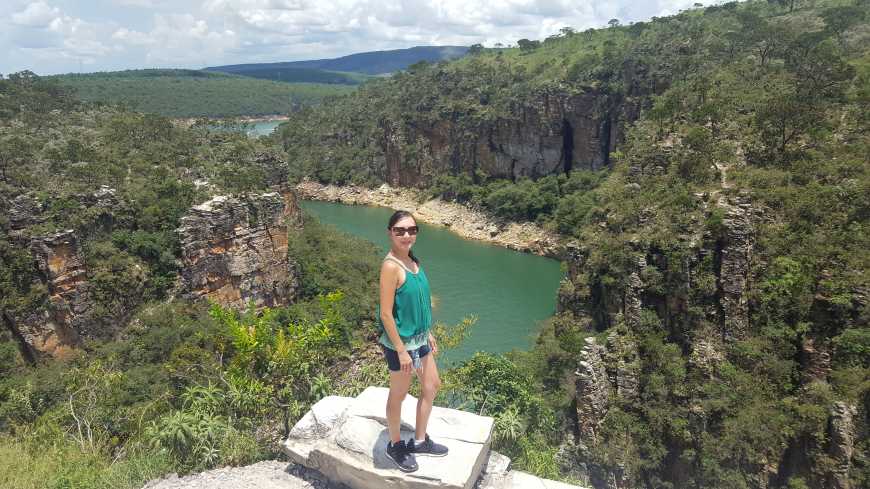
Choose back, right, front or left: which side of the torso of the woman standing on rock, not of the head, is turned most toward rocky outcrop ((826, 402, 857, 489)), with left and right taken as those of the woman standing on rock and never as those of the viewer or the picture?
left

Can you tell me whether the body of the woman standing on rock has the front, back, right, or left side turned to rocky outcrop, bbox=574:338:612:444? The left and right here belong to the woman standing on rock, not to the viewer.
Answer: left

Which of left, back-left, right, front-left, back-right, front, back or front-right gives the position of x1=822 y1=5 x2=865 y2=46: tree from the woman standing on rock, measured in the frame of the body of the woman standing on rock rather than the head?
left

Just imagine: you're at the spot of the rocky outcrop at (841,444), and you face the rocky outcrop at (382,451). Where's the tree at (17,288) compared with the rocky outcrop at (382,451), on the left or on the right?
right

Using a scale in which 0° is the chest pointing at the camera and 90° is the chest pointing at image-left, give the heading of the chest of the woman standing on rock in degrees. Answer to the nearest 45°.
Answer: approximately 315°

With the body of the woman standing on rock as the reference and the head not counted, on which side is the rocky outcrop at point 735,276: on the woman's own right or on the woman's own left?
on the woman's own left

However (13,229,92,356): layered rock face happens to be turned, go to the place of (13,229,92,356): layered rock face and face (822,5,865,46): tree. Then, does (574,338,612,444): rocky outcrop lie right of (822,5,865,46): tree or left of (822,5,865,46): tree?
right

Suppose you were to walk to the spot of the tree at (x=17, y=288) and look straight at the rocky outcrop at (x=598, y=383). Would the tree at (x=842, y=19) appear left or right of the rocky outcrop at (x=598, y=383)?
left
